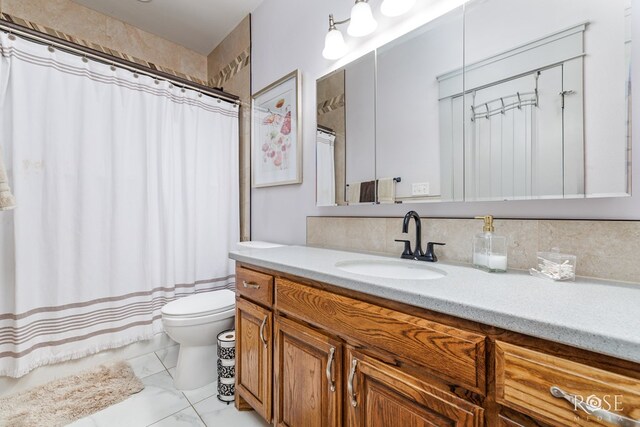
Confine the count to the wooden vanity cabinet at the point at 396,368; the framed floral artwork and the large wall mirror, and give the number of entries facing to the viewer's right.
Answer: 0

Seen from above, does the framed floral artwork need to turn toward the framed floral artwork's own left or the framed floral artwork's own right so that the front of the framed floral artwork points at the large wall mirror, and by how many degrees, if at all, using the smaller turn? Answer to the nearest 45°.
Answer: approximately 90° to the framed floral artwork's own left

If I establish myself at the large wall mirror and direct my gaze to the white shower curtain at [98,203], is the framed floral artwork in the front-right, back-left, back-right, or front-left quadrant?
front-right

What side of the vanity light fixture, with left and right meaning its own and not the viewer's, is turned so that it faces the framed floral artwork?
right

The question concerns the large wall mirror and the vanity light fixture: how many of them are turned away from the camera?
0

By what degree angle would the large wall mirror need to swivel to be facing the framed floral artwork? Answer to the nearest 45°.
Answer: approximately 45° to its right

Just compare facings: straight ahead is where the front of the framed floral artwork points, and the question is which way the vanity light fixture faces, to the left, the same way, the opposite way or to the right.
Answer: the same way

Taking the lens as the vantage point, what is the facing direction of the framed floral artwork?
facing the viewer and to the left of the viewer

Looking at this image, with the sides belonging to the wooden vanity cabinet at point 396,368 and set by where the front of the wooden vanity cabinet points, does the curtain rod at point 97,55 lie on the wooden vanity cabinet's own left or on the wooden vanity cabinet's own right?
on the wooden vanity cabinet's own right

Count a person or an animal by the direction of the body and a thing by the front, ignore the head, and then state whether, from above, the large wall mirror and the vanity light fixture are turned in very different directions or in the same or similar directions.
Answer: same or similar directions

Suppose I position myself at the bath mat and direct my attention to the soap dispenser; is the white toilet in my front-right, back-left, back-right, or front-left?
front-left

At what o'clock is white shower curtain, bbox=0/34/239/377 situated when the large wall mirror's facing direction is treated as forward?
The white shower curtain is roughly at 1 o'clock from the large wall mirror.

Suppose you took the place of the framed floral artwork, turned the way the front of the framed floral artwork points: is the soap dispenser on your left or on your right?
on your left

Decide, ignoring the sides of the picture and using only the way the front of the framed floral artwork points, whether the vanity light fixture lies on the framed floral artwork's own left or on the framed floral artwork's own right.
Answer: on the framed floral artwork's own left

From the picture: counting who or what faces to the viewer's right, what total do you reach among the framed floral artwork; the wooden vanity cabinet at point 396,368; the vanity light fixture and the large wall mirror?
0
